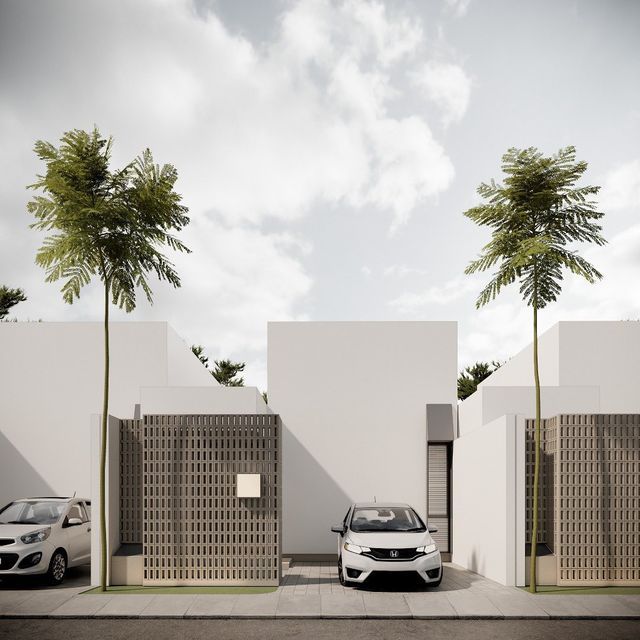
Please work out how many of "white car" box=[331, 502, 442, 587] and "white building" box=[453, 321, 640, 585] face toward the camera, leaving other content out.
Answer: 2

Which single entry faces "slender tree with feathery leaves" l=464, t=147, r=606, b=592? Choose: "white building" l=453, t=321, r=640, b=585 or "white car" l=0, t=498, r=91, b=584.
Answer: the white building

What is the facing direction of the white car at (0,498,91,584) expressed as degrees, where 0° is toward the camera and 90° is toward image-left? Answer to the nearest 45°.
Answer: approximately 45°

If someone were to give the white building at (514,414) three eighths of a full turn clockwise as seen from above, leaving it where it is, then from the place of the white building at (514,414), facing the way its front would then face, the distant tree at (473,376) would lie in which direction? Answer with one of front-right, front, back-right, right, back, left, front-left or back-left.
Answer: front-right

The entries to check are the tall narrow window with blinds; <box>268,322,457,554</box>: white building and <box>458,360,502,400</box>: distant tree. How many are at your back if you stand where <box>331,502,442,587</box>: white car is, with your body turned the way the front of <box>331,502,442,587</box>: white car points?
3

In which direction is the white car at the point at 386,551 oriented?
toward the camera

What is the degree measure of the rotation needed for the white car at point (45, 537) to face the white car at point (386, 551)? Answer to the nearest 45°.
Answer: approximately 90° to its left

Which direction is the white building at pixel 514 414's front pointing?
toward the camera
